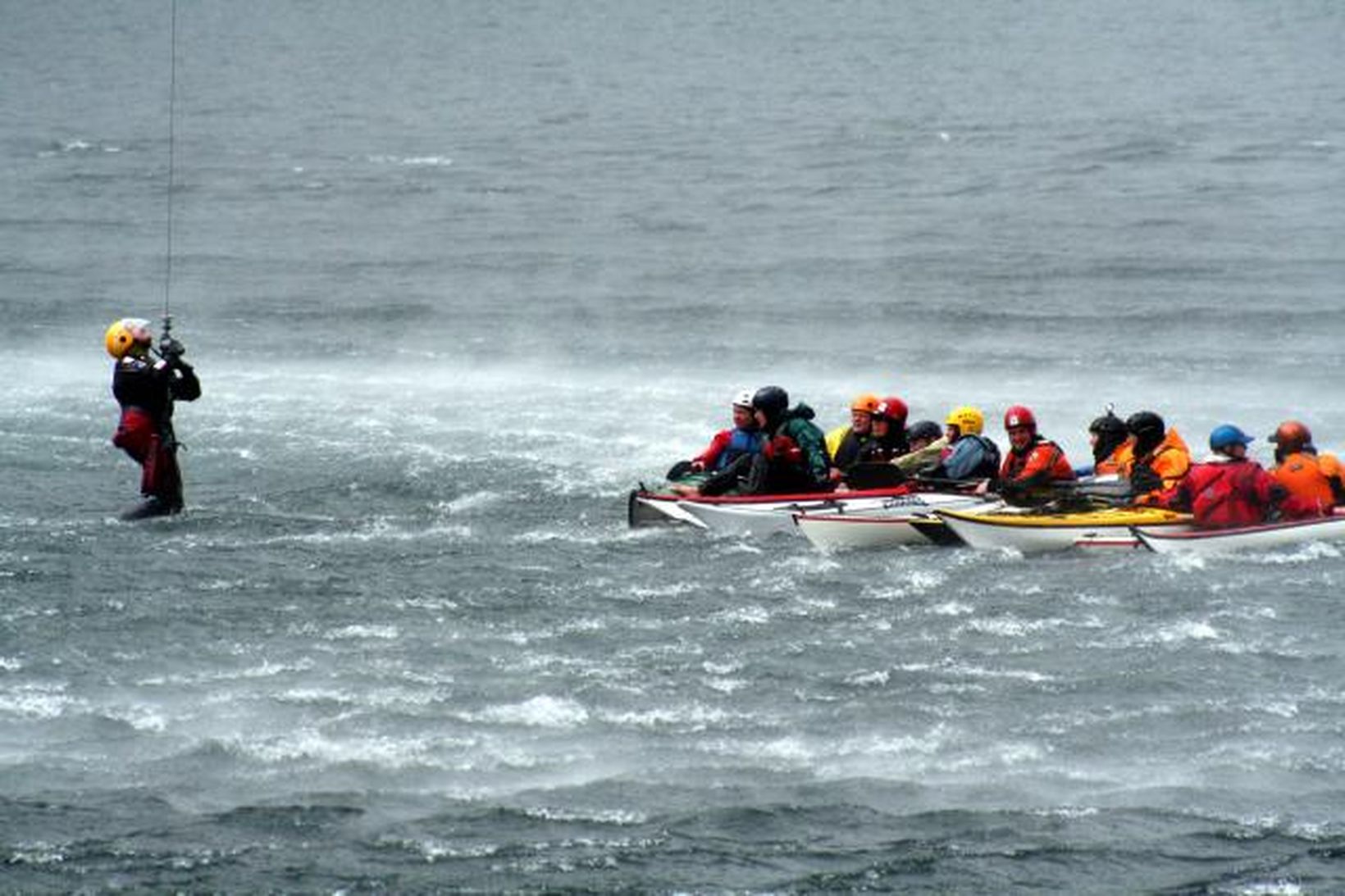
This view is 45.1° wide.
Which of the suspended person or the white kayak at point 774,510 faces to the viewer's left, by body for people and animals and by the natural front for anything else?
the white kayak

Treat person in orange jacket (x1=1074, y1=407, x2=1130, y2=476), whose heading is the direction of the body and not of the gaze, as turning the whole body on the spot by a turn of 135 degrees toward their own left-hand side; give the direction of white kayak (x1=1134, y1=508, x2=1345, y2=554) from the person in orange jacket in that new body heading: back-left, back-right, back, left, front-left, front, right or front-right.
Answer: front

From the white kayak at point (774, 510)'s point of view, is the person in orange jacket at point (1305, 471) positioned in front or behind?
behind

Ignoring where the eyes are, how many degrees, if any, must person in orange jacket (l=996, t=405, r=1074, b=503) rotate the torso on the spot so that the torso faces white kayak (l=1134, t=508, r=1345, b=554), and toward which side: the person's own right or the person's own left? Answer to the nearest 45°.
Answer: approximately 135° to the person's own left

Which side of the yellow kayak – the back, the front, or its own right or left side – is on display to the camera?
left

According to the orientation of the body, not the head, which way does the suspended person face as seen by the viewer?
to the viewer's right

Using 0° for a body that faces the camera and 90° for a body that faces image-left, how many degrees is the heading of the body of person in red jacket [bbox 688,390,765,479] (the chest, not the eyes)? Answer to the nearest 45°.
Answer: approximately 45°

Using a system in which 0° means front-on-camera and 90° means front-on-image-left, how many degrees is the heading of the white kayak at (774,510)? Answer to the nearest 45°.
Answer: approximately 90°

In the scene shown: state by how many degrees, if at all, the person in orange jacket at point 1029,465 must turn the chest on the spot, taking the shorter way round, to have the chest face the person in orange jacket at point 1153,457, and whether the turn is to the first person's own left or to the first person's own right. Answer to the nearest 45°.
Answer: approximately 135° to the first person's own left

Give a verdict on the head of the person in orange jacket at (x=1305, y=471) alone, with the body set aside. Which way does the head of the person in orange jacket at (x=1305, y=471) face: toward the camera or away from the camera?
away from the camera

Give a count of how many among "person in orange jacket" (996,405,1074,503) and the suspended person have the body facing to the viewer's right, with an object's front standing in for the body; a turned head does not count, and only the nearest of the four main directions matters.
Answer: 1

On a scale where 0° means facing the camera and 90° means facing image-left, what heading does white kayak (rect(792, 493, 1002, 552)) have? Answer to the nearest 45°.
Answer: approximately 90°

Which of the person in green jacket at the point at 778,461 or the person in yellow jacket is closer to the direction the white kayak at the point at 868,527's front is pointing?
the person in green jacket

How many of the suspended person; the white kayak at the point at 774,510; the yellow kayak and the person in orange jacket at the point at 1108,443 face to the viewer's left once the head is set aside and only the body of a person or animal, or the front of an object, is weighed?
3

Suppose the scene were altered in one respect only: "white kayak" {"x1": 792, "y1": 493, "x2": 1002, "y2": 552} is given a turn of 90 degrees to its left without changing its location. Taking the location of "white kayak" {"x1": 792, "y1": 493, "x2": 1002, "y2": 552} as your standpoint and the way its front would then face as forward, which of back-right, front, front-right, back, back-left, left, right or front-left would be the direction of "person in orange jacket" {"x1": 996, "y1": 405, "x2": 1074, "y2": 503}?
left

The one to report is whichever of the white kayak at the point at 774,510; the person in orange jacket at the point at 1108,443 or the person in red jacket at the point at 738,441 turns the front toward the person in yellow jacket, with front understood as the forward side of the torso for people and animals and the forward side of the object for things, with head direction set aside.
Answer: the person in orange jacket
